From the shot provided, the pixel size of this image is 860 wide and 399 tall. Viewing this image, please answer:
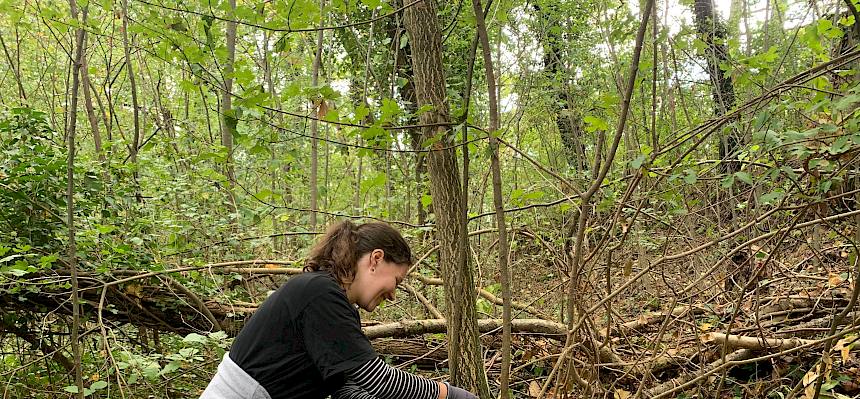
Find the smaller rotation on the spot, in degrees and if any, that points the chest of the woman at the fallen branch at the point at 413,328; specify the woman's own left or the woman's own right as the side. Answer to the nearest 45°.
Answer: approximately 90° to the woman's own left

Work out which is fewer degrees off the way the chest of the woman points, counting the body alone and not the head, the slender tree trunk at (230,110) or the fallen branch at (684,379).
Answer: the fallen branch

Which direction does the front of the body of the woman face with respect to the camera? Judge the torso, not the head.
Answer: to the viewer's right

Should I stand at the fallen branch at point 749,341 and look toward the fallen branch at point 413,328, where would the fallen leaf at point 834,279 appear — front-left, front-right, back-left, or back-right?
back-right

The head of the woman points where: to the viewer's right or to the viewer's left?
to the viewer's right

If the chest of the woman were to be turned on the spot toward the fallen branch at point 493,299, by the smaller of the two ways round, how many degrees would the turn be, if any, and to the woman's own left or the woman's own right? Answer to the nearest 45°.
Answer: approximately 45° to the woman's own left

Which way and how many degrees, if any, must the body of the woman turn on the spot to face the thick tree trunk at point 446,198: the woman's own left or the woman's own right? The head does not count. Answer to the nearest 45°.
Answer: approximately 45° to the woman's own left
